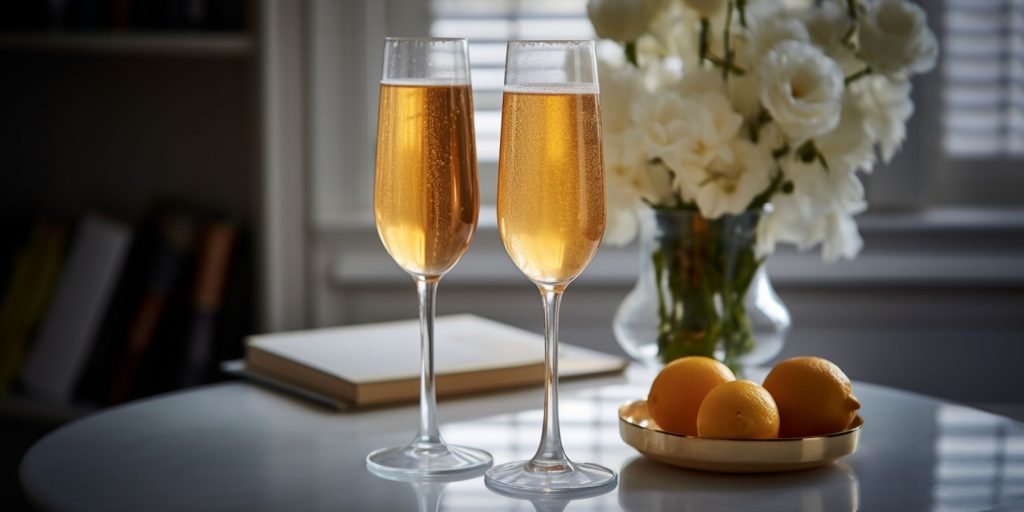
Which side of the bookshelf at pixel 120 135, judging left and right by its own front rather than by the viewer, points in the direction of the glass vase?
front

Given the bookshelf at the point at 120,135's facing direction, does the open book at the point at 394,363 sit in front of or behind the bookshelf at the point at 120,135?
in front

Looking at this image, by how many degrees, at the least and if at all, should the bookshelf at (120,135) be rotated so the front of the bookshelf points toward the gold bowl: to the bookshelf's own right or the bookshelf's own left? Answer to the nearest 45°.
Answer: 0° — it already faces it

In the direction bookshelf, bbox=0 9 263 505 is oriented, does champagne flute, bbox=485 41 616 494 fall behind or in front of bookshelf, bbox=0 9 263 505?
in front

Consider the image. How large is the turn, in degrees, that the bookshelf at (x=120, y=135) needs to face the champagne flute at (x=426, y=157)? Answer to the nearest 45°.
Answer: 0° — it already faces it

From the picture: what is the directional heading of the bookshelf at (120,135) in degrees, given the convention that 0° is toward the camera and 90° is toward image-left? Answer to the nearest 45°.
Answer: approximately 0°

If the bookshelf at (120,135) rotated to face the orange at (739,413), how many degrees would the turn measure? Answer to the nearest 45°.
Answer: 0° — it already faces it

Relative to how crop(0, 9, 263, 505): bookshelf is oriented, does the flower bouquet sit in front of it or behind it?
in front
